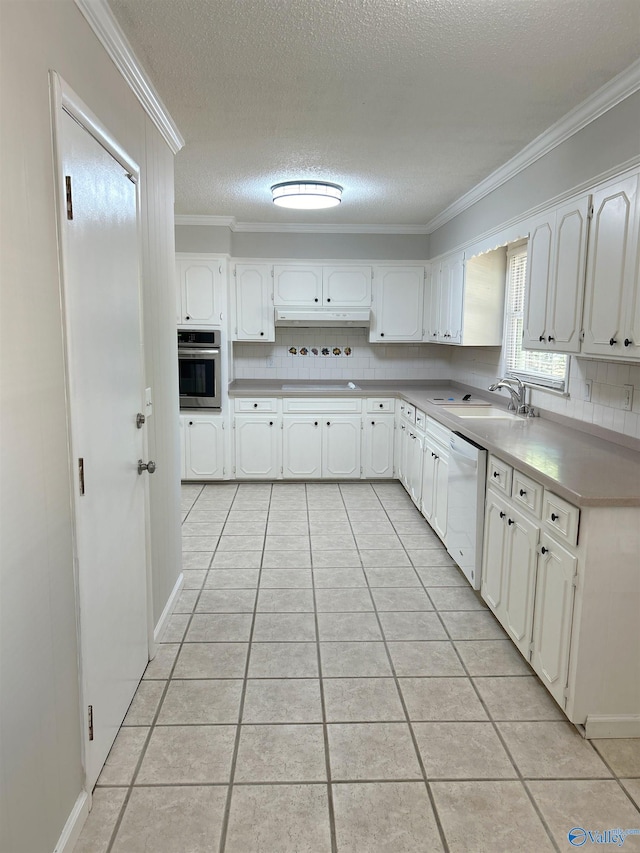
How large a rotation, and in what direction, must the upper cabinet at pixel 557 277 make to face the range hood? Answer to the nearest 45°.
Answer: approximately 90° to its right

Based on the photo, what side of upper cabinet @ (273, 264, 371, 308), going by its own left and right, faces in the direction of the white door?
front

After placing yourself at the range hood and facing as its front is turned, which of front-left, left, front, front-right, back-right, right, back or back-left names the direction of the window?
front-left

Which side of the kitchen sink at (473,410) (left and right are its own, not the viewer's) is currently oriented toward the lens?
left

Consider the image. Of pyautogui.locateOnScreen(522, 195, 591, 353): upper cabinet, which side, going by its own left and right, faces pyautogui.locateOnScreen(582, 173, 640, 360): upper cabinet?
left

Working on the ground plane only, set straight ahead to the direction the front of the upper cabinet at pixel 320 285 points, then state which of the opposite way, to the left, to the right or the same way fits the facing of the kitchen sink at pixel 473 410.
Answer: to the right

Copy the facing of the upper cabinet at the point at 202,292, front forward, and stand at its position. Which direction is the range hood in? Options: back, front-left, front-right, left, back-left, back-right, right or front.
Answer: left

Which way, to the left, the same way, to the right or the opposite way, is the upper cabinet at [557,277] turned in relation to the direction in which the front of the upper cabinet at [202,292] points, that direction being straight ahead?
to the right

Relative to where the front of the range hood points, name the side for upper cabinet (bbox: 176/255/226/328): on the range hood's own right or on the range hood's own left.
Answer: on the range hood's own right

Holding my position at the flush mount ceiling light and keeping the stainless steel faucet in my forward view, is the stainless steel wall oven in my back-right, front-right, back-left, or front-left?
back-left
